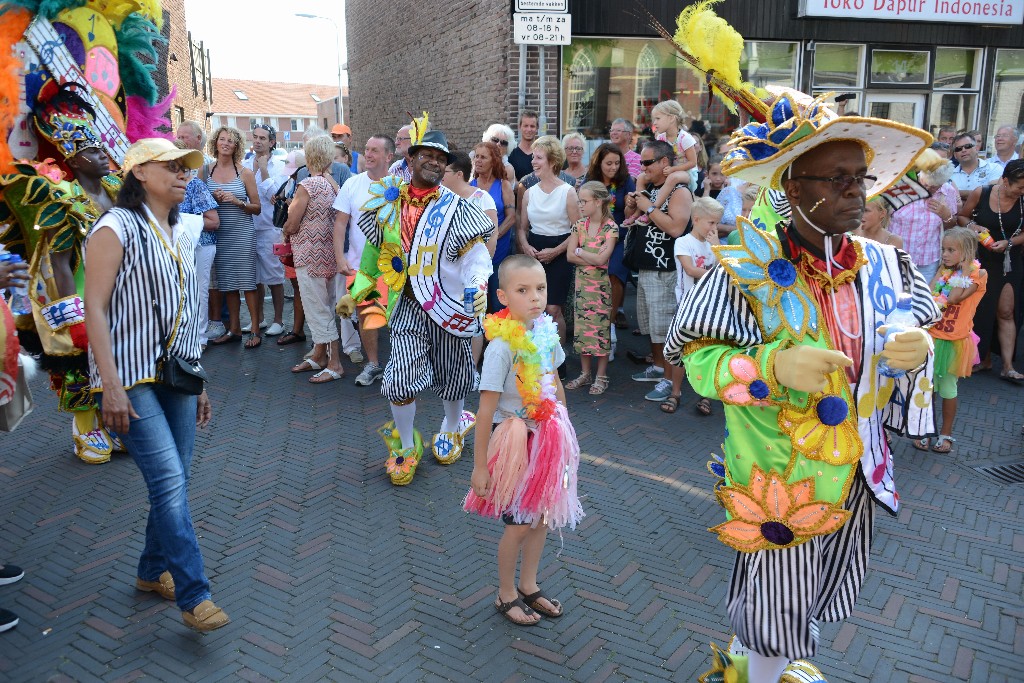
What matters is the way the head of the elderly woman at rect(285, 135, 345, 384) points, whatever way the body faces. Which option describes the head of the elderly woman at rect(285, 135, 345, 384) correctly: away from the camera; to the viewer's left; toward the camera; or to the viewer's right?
away from the camera

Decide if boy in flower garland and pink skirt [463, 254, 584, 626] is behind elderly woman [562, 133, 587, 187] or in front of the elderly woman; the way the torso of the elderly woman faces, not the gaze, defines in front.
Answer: in front

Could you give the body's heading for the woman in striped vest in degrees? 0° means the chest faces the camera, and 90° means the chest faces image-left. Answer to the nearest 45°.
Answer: approximately 315°

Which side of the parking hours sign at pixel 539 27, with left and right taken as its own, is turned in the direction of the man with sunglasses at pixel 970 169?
left

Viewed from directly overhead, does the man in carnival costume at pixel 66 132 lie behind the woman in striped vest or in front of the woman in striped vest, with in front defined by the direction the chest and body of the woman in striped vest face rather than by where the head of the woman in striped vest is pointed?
behind

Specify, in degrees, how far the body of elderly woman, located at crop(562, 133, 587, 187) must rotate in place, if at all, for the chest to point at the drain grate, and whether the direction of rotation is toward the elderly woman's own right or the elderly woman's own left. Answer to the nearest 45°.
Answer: approximately 45° to the elderly woman's own left

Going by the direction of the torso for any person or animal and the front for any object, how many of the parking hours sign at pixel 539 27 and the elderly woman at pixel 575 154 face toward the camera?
2

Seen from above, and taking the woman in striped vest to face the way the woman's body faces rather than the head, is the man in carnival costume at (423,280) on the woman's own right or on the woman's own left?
on the woman's own left

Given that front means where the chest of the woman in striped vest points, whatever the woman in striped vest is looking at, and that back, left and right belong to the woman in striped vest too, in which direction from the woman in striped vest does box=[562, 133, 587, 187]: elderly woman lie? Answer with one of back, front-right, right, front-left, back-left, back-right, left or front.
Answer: left

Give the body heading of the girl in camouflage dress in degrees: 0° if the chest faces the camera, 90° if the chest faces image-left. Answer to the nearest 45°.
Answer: approximately 45°

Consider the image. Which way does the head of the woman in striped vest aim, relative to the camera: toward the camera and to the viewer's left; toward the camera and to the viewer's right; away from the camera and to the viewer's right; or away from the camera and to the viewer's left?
toward the camera and to the viewer's right

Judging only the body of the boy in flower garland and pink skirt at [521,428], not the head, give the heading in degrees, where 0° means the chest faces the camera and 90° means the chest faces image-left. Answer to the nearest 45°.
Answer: approximately 315°
